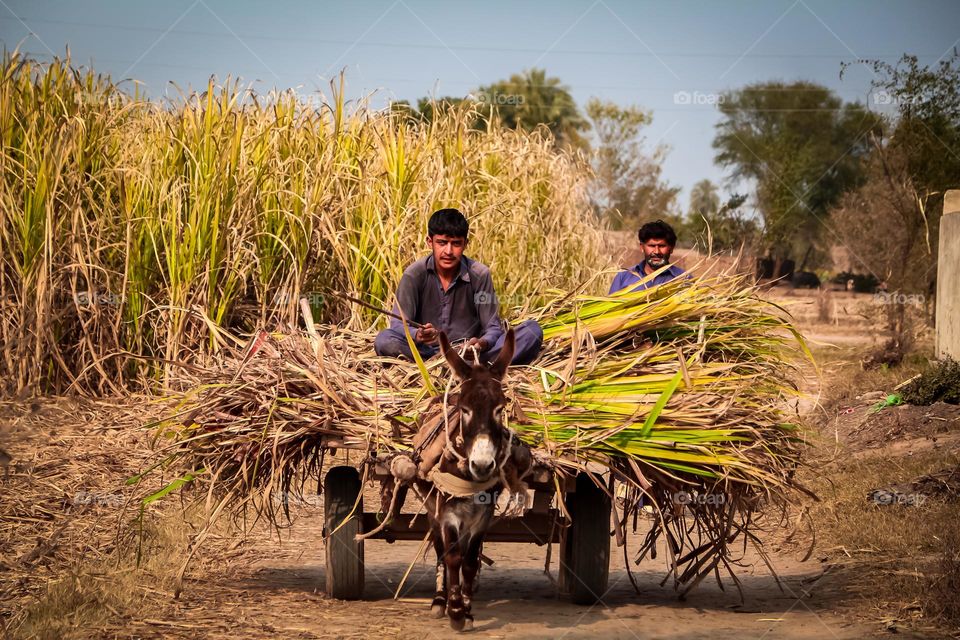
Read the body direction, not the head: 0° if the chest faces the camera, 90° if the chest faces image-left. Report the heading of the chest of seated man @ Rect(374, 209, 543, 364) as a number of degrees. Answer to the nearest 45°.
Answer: approximately 0°

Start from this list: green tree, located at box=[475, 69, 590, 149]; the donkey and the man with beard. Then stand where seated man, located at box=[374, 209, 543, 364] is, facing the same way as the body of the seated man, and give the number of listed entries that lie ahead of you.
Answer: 1

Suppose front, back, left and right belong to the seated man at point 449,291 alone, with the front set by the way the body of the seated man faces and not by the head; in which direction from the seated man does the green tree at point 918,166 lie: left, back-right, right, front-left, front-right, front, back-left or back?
back-left

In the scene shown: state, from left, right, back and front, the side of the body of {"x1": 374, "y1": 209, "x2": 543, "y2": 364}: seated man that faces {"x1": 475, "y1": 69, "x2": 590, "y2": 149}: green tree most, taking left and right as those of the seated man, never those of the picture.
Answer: back

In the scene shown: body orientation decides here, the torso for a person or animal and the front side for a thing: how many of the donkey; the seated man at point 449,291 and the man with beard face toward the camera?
3

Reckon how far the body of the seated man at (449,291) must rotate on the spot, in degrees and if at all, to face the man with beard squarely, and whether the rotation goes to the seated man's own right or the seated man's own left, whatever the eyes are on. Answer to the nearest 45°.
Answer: approximately 135° to the seated man's own left

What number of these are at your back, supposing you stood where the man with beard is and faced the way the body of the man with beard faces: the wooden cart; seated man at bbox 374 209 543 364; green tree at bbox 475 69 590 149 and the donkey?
1

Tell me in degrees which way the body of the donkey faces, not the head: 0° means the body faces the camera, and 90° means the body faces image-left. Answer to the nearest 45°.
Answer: approximately 0°

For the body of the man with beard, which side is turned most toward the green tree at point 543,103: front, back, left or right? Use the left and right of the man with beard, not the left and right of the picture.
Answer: back

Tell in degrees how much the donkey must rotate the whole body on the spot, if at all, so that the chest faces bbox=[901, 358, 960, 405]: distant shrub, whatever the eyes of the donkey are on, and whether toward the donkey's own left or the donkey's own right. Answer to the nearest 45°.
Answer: approximately 135° to the donkey's own left
